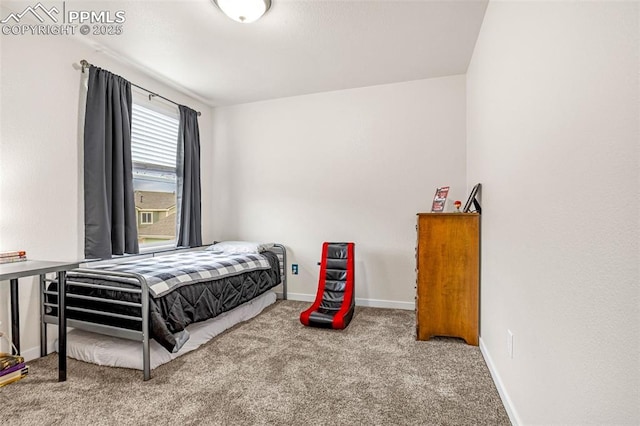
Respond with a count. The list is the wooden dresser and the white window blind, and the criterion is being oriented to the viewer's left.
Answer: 1

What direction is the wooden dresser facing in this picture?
to the viewer's left

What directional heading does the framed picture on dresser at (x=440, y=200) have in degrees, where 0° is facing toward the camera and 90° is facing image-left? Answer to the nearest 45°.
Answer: approximately 45°

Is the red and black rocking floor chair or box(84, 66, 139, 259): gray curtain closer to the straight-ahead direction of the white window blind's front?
the red and black rocking floor chair

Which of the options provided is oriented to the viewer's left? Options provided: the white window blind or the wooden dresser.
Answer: the wooden dresser

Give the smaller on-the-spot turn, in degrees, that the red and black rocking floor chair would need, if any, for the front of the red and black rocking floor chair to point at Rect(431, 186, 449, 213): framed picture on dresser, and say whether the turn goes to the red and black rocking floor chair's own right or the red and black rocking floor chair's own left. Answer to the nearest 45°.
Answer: approximately 135° to the red and black rocking floor chair's own left
